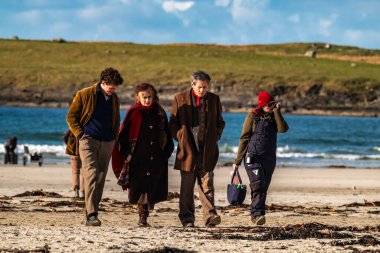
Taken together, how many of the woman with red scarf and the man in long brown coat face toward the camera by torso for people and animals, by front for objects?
2

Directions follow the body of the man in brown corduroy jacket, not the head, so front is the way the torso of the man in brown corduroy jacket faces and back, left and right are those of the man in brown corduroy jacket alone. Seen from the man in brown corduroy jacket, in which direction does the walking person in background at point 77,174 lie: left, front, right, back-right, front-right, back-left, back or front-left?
back-left

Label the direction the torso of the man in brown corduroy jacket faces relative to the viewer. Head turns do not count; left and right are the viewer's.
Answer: facing the viewer and to the right of the viewer

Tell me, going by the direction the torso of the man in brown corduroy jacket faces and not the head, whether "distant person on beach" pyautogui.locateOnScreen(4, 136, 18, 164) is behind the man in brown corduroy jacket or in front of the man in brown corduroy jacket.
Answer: behind

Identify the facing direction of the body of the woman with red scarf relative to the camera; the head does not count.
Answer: toward the camera

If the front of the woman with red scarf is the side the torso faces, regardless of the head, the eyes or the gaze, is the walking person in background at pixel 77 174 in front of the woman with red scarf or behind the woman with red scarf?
behind

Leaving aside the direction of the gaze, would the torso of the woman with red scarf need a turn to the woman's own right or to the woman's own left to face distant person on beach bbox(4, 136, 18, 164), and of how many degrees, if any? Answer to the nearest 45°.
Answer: approximately 180°

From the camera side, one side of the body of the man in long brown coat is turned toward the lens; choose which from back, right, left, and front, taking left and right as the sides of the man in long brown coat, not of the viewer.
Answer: front

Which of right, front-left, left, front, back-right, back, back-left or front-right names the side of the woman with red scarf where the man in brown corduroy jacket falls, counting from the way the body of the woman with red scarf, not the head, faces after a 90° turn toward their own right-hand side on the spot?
front
